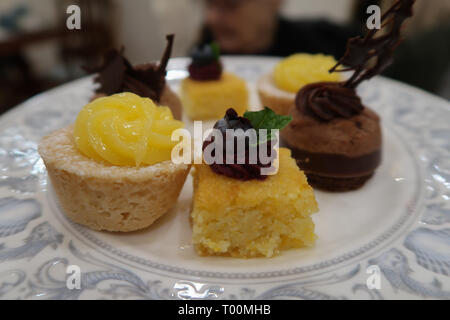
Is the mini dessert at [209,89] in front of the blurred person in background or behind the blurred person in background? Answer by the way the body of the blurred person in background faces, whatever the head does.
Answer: in front

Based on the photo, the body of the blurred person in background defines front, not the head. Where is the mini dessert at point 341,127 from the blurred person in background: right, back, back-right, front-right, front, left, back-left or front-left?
front-left

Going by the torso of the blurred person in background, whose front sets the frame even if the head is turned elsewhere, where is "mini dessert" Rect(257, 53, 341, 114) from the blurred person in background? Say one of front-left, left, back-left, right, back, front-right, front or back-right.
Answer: front-left

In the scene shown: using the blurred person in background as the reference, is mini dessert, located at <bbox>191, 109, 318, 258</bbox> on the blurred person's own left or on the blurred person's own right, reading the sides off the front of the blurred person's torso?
on the blurred person's own left

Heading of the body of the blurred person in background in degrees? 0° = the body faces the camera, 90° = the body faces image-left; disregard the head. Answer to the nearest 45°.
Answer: approximately 45°

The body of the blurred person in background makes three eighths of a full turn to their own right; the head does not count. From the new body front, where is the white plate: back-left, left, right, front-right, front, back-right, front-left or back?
back

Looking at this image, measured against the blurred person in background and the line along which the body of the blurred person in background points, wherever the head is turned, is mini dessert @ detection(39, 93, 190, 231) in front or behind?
in front
